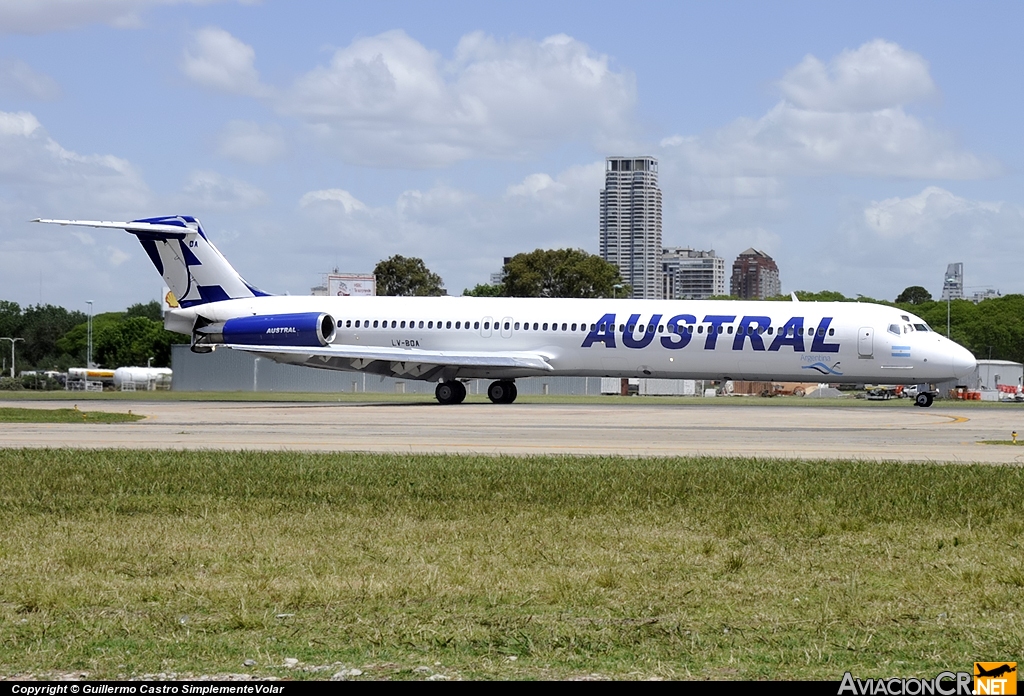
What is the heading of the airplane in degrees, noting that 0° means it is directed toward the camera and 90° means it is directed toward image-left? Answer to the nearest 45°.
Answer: approximately 315°
